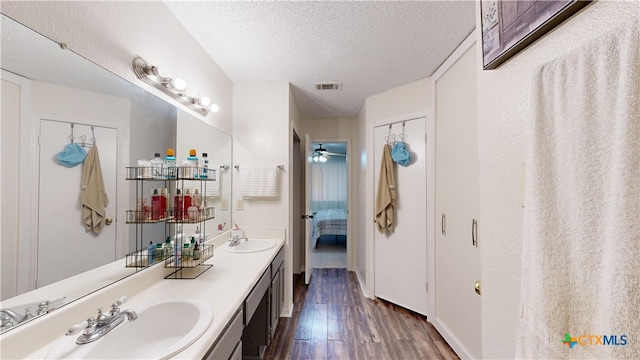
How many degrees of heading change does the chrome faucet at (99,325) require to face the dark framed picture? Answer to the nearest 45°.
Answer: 0° — it already faces it

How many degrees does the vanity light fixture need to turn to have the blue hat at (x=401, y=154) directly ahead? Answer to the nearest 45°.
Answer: approximately 45° to its left

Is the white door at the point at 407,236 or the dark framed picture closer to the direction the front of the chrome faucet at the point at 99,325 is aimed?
the dark framed picture

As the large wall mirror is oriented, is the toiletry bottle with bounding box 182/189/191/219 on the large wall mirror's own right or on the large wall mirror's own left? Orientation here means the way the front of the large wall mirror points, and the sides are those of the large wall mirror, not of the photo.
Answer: on the large wall mirror's own left

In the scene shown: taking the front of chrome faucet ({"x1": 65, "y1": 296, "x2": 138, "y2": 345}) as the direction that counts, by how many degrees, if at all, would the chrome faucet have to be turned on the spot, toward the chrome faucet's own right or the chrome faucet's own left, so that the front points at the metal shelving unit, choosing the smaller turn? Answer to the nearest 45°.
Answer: approximately 90° to the chrome faucet's own left

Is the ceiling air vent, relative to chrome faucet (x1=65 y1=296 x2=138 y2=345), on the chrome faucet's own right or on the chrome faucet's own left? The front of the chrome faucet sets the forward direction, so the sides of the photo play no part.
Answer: on the chrome faucet's own left
